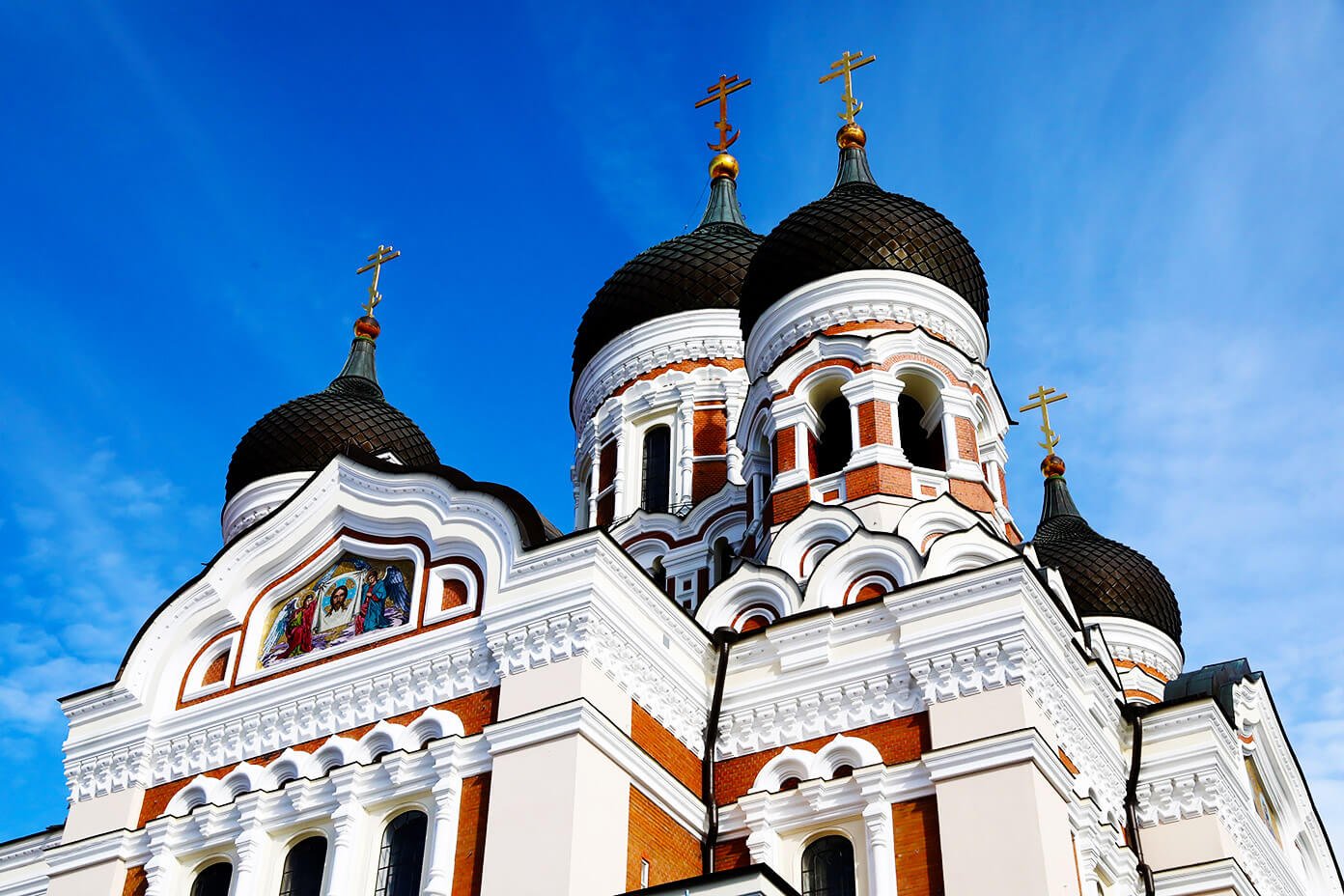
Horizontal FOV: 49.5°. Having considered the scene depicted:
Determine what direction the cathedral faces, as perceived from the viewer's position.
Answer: facing the viewer and to the left of the viewer
